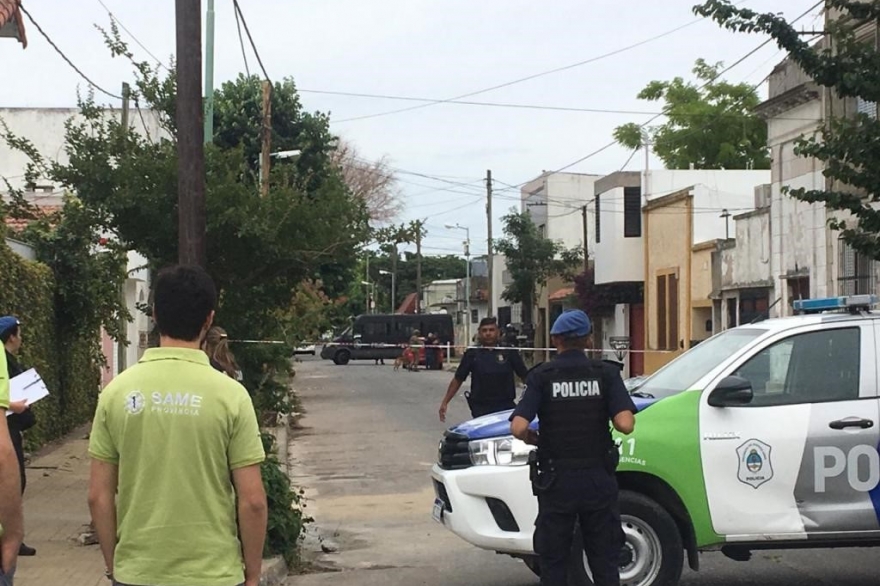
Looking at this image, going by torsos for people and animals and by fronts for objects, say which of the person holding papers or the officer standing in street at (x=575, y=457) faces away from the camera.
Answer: the officer standing in street

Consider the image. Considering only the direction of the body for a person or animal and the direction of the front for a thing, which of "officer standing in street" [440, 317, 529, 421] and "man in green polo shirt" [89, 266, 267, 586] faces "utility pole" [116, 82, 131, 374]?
the man in green polo shirt

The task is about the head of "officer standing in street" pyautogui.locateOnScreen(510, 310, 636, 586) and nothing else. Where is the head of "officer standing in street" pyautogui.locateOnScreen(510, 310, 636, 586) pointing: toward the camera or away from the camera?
away from the camera

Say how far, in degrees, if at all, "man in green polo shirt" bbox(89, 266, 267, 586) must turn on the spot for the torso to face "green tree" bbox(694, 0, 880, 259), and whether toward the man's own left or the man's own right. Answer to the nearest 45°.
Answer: approximately 45° to the man's own right

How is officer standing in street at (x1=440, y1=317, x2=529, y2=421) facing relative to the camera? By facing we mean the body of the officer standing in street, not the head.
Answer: toward the camera

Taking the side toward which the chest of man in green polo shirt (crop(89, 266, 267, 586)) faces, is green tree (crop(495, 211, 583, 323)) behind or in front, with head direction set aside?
in front

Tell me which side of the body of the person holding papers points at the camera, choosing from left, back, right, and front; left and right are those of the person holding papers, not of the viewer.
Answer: right

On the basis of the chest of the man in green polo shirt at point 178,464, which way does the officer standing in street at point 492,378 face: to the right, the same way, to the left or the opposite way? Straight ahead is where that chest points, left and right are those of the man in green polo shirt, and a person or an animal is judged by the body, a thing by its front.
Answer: the opposite way

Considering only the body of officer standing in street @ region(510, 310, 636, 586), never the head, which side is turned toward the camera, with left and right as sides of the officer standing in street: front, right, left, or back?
back

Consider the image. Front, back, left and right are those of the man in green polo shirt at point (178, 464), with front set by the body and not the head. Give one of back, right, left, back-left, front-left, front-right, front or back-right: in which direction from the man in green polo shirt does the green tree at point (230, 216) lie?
front

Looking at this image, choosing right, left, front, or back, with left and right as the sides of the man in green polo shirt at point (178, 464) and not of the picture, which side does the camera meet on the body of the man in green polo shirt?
back

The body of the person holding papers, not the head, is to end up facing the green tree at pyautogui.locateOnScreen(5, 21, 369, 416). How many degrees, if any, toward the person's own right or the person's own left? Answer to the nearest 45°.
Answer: approximately 45° to the person's own left

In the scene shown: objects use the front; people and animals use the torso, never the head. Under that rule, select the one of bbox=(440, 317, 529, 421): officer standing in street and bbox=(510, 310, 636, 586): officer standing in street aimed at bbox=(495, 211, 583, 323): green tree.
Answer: bbox=(510, 310, 636, 586): officer standing in street

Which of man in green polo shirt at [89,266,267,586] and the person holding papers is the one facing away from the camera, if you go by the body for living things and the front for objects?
the man in green polo shirt

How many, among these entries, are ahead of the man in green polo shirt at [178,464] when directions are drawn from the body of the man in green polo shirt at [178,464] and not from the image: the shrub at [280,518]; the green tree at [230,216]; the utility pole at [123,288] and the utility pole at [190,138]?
4

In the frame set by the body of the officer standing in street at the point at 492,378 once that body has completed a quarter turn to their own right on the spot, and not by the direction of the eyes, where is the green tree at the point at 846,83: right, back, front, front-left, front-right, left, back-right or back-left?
back

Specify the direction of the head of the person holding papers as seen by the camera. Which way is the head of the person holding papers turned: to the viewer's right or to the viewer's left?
to the viewer's right
